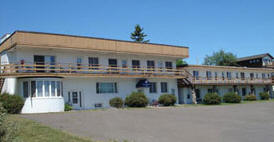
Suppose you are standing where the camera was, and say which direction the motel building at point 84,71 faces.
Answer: facing the viewer and to the right of the viewer

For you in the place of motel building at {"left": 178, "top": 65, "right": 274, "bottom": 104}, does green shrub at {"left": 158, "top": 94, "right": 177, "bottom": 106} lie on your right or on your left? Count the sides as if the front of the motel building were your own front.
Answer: on your right

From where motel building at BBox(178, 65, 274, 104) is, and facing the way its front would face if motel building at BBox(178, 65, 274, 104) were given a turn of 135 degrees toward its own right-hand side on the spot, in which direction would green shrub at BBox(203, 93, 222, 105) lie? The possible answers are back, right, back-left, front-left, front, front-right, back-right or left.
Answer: left

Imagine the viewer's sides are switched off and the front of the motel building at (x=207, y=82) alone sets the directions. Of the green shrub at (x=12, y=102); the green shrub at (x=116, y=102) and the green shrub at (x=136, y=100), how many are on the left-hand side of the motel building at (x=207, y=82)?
0

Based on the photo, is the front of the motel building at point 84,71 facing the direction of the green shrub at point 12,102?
no

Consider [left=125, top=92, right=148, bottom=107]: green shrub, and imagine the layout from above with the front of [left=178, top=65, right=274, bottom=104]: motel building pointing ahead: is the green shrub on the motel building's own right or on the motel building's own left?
on the motel building's own right

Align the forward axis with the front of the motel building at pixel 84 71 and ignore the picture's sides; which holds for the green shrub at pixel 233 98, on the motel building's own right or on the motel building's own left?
on the motel building's own left
